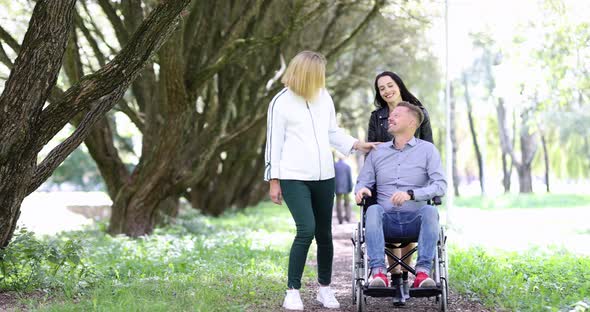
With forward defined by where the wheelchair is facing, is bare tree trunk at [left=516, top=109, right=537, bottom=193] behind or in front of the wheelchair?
behind

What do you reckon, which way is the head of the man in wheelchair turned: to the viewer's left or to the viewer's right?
to the viewer's left

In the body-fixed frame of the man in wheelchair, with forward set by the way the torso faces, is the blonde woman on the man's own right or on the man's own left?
on the man's own right

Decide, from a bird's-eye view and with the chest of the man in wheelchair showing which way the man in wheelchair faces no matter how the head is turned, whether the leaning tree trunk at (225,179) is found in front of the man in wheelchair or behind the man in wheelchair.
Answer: behind

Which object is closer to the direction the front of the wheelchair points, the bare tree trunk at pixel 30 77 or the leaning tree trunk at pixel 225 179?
the bare tree trunk

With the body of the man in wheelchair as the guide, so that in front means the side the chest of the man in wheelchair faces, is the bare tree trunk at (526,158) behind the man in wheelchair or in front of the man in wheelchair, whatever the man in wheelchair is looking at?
behind

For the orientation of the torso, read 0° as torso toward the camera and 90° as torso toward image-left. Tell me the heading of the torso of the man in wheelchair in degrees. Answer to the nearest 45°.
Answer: approximately 0°

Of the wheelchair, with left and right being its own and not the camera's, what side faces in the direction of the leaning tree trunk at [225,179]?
back

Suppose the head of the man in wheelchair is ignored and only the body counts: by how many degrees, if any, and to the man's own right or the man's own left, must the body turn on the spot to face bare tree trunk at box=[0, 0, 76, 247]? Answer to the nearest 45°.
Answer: approximately 90° to the man's own right

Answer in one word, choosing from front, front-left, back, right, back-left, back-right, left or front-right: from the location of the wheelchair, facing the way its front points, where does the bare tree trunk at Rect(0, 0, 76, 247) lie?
right
